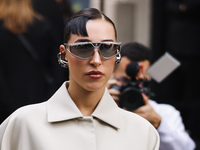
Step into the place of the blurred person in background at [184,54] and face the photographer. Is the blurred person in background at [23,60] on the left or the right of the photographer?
right

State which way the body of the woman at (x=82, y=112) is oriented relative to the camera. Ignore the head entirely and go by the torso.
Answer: toward the camera

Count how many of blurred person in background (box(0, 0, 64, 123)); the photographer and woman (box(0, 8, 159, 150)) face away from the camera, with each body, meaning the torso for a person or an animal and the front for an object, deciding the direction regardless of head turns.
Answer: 1

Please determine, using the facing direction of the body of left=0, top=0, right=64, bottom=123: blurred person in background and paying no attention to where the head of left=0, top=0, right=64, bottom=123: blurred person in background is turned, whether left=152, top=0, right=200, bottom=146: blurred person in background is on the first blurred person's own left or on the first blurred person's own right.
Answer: on the first blurred person's own right

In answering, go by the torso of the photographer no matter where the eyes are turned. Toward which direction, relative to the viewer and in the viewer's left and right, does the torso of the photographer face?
facing the viewer

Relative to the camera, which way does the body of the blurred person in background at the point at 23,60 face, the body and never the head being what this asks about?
away from the camera

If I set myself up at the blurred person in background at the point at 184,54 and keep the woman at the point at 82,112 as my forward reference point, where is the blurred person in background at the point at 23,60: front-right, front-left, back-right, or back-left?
front-right
